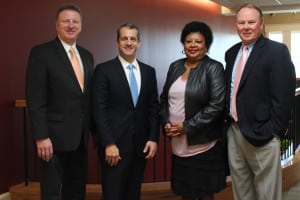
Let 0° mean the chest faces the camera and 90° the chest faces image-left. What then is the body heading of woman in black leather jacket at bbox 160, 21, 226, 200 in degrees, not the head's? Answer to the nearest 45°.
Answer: approximately 45°

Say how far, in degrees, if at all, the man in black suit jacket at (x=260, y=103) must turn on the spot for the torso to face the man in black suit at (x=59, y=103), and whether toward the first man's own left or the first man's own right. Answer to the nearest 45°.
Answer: approximately 45° to the first man's own right

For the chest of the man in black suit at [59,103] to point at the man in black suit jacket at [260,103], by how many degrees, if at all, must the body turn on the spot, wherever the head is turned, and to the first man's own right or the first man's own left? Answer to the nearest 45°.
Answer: approximately 45° to the first man's own left
